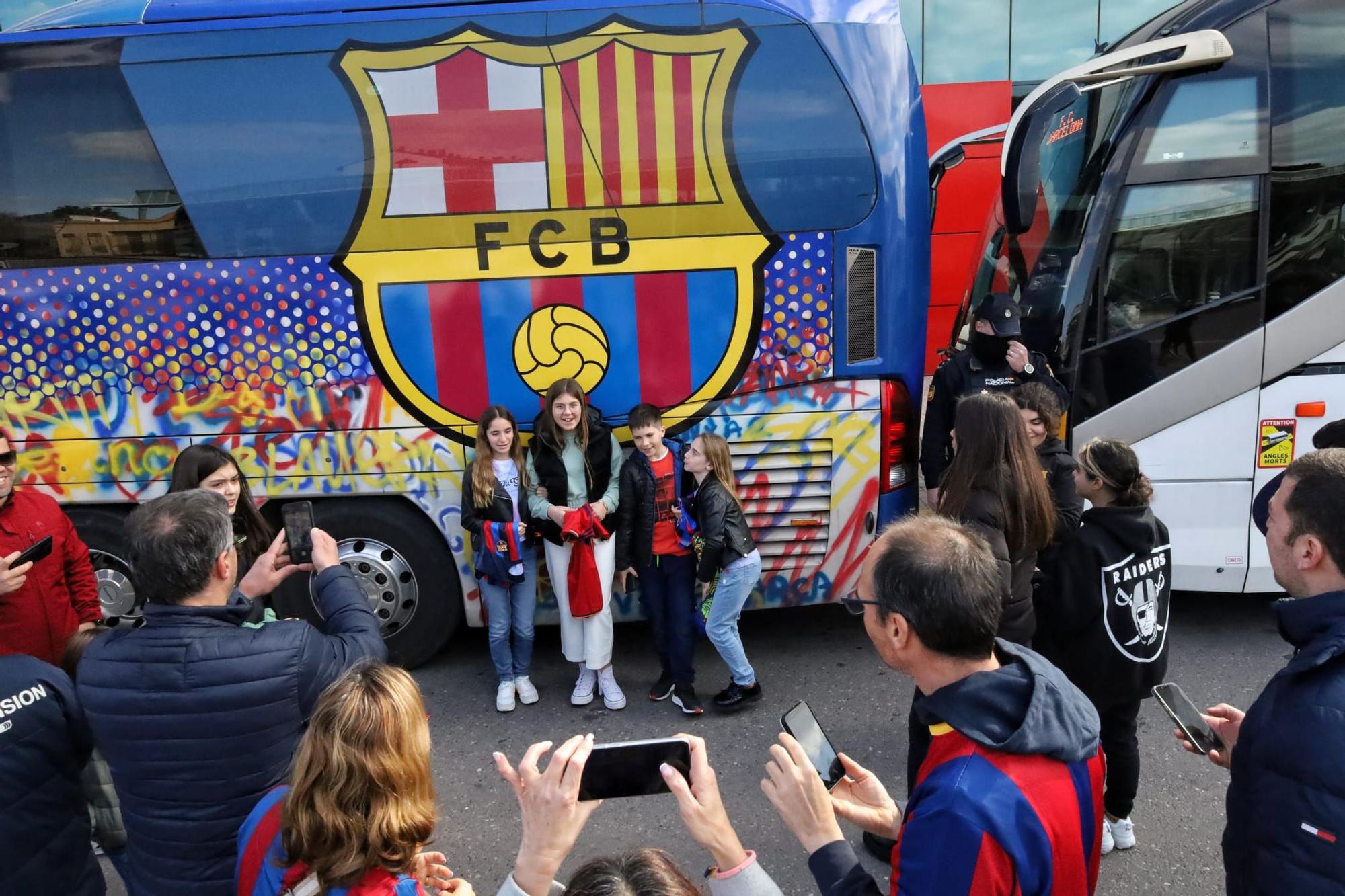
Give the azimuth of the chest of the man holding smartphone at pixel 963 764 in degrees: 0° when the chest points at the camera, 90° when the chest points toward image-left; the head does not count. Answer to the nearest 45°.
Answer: approximately 135°

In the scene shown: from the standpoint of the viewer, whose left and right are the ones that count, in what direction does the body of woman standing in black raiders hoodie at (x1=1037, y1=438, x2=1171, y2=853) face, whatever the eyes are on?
facing away from the viewer and to the left of the viewer

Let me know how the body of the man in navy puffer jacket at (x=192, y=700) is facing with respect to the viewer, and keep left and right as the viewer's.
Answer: facing away from the viewer and to the right of the viewer

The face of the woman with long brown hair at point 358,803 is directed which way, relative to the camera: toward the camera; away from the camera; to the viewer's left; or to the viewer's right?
away from the camera

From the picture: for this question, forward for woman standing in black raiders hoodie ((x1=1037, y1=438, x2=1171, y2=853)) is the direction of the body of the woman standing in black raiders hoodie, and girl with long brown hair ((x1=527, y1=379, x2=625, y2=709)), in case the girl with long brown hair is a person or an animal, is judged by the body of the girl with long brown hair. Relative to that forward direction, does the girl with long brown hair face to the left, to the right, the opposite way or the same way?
the opposite way

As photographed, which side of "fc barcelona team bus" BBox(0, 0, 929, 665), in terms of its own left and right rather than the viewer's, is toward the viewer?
left

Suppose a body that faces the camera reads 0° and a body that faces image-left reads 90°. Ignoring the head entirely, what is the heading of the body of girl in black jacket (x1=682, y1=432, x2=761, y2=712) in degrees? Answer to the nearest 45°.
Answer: approximately 90°

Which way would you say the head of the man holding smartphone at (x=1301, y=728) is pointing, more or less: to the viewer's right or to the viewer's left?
to the viewer's left

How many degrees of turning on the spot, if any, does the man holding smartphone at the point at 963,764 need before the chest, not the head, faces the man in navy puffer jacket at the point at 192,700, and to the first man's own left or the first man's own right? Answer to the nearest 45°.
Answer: approximately 45° to the first man's own left

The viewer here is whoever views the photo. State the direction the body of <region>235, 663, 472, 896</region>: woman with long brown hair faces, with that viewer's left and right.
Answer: facing away from the viewer and to the right of the viewer

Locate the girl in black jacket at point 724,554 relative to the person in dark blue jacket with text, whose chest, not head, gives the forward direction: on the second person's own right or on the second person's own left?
on the second person's own right

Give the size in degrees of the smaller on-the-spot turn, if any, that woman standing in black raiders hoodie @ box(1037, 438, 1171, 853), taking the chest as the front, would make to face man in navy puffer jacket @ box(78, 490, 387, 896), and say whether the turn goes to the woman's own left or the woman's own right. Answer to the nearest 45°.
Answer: approximately 90° to the woman's own left
